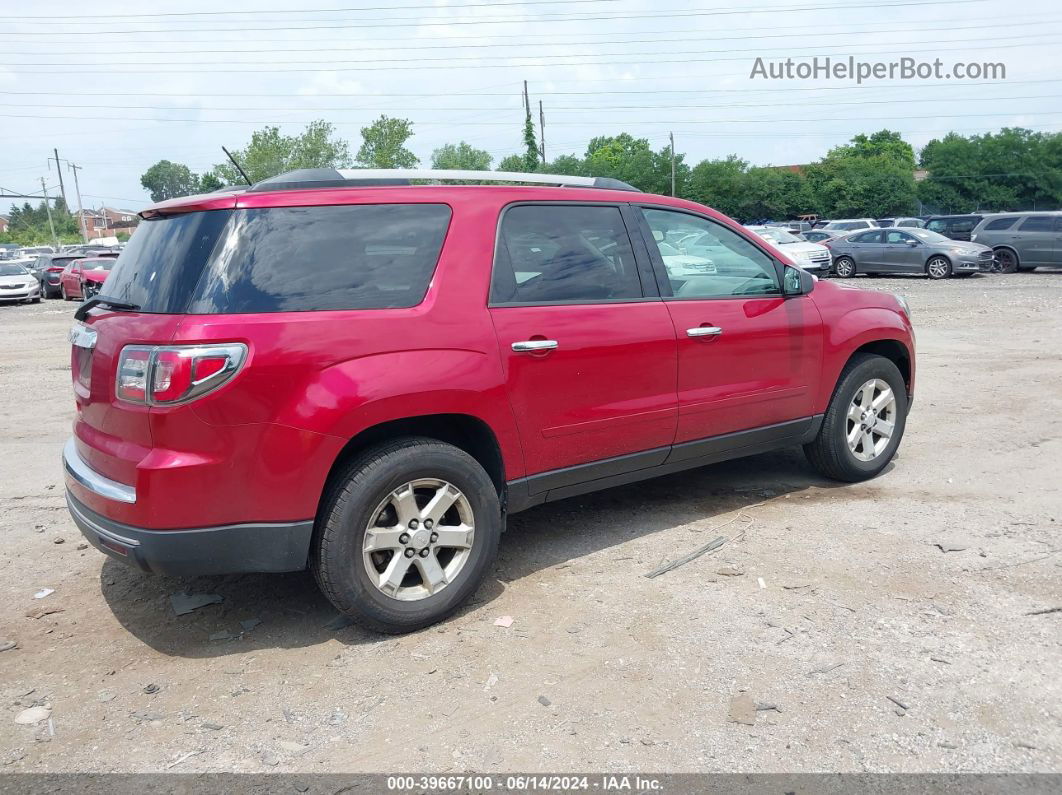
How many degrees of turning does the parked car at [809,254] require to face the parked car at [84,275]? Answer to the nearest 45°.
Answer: approximately 135° to its right

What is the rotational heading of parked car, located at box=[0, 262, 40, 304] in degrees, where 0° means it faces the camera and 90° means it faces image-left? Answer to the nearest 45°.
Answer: approximately 315°
